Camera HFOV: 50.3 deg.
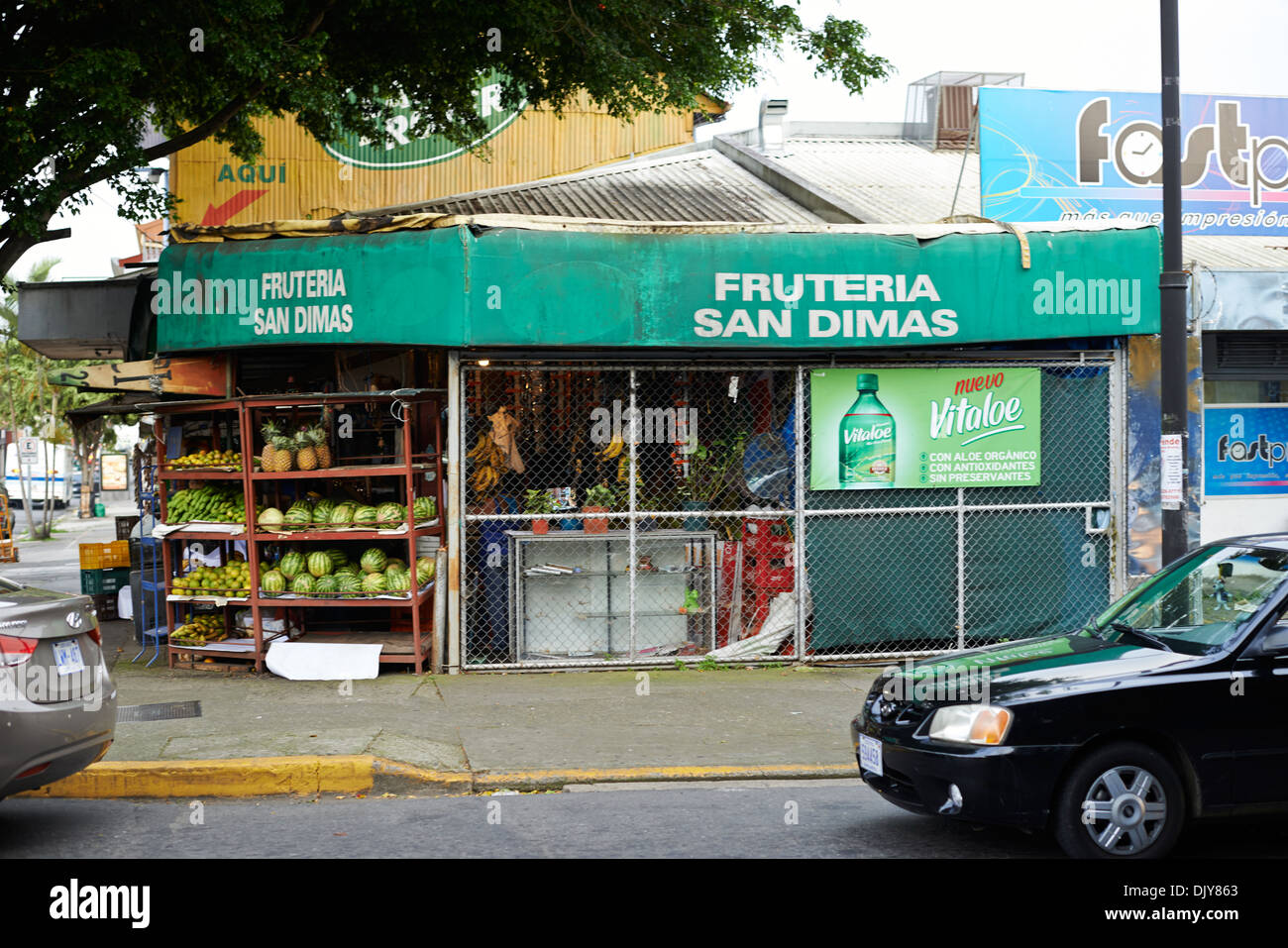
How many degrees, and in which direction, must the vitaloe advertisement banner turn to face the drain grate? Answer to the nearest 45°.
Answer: approximately 45° to its right

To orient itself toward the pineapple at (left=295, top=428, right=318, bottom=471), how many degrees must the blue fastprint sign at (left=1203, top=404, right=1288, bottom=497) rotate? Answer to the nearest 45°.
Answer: approximately 45° to its right

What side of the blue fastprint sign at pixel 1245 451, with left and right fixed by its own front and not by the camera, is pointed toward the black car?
front

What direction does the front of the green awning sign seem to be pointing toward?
toward the camera

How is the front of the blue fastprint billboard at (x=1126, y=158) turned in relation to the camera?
facing the viewer

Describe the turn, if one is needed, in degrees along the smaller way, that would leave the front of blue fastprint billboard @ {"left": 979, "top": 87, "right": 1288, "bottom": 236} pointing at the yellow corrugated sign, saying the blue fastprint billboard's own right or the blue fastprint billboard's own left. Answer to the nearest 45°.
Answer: approximately 90° to the blue fastprint billboard's own right

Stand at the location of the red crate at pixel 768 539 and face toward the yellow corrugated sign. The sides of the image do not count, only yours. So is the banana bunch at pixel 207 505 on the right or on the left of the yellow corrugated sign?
left
